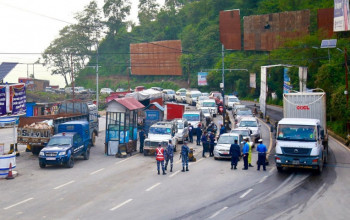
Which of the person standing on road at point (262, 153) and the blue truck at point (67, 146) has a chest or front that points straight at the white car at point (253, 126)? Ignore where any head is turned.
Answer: the person standing on road

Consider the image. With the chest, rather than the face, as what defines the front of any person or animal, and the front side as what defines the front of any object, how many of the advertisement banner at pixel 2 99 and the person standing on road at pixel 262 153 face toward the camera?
1

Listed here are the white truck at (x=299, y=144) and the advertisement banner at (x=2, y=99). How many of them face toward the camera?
2

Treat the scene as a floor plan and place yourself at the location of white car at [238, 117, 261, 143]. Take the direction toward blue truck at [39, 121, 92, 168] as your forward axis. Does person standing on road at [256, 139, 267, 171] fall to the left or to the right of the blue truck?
left

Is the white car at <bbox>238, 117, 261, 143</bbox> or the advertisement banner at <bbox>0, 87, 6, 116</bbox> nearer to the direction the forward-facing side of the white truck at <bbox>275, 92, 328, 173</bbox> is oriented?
the advertisement banner

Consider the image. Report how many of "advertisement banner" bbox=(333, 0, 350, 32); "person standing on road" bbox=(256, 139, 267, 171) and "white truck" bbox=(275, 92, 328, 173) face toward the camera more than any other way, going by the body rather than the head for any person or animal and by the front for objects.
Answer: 2

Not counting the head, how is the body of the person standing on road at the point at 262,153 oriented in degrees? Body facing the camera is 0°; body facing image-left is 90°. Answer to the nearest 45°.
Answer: approximately 180°

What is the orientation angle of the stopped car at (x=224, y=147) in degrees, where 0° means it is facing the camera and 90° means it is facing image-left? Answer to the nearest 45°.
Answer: approximately 45°

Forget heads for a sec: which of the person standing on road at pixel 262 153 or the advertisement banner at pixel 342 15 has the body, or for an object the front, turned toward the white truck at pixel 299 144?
the advertisement banner

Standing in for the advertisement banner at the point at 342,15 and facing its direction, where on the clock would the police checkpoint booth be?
The police checkpoint booth is roughly at 1 o'clock from the advertisement banner.
